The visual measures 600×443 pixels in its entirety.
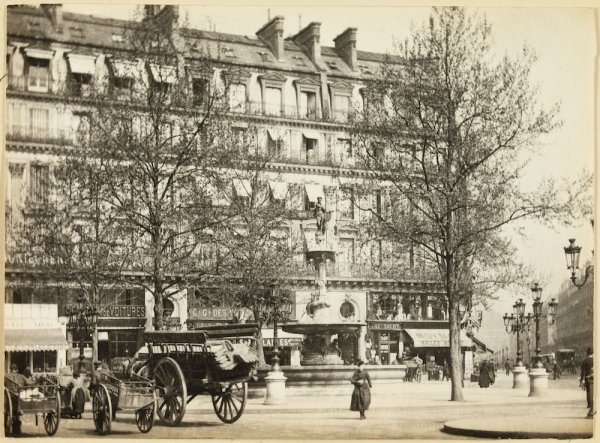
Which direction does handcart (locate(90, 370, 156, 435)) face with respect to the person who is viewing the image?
facing away from the viewer and to the left of the viewer

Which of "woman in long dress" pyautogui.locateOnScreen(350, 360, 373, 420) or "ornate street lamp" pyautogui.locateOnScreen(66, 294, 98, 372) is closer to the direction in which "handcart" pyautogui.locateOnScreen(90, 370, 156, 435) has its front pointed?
the woman in long dress

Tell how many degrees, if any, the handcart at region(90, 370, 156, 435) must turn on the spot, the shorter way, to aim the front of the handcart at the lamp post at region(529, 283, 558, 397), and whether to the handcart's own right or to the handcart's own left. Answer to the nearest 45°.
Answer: approximately 90° to the handcart's own right
